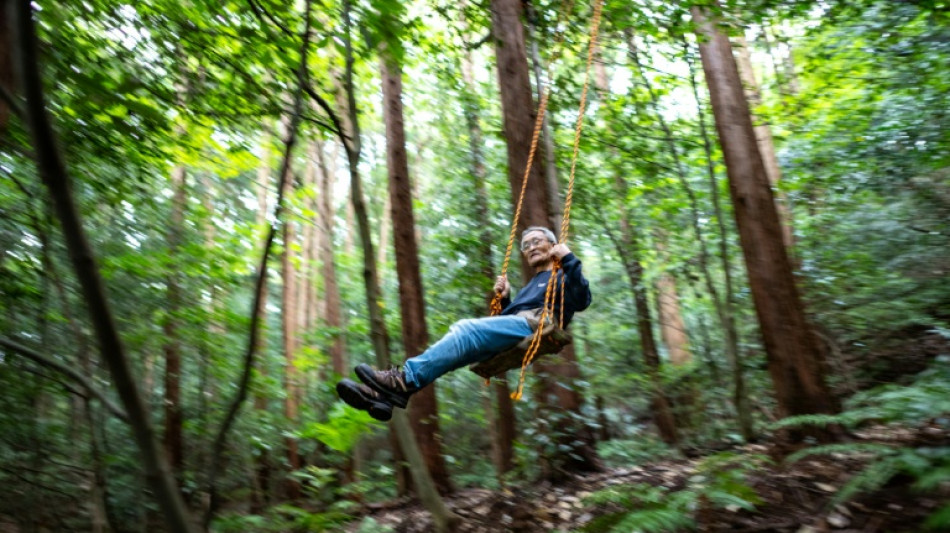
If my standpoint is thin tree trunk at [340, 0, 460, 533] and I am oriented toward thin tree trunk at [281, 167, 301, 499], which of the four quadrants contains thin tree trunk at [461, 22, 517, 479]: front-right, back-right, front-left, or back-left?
front-right

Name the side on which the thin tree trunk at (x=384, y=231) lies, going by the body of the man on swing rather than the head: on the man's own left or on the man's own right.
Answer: on the man's own right

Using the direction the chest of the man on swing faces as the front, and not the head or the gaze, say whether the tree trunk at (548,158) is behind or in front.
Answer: behind

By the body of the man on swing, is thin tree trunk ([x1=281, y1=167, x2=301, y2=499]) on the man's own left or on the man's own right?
on the man's own right

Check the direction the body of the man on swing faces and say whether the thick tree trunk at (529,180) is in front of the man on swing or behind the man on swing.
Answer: behind

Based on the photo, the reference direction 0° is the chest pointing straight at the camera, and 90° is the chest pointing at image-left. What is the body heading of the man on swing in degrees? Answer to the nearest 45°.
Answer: approximately 45°

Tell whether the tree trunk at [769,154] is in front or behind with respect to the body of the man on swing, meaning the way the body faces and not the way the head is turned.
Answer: behind

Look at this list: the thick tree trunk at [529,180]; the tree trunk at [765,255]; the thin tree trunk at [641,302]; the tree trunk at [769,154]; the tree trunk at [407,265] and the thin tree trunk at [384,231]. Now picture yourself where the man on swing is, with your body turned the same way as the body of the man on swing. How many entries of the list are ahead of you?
0

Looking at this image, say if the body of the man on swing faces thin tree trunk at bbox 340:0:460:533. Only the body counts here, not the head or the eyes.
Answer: yes

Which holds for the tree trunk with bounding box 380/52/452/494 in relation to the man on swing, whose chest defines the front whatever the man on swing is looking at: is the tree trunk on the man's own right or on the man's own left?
on the man's own right

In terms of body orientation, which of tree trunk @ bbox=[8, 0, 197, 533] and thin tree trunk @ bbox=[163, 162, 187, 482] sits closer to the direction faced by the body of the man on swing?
the tree trunk
